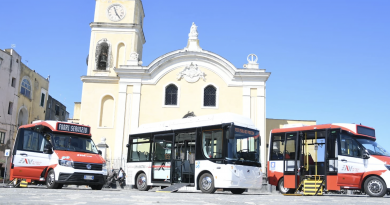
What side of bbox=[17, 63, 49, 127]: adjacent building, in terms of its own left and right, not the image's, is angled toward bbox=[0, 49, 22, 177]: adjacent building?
right

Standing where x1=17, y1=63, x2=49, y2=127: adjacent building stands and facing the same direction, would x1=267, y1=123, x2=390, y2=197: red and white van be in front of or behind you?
in front

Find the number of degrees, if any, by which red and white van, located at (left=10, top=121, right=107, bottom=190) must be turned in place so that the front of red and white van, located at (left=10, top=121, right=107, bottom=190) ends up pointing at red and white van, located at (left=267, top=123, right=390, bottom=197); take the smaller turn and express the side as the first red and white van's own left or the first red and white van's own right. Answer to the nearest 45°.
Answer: approximately 45° to the first red and white van's own left

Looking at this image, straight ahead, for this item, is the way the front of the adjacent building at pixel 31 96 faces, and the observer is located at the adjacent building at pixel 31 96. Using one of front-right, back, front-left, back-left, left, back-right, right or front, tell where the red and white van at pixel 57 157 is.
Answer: front-right

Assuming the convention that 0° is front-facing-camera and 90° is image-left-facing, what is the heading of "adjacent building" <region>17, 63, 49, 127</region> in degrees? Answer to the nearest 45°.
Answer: approximately 315°

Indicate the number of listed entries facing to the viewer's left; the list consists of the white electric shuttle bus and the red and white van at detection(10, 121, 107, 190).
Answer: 0

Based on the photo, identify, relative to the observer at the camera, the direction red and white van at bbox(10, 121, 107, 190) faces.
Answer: facing the viewer and to the right of the viewer

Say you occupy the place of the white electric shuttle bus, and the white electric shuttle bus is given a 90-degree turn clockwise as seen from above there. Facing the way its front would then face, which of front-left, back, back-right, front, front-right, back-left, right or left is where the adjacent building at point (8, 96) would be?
right

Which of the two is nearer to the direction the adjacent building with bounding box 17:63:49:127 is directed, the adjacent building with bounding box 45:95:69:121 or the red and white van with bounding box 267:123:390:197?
the red and white van
